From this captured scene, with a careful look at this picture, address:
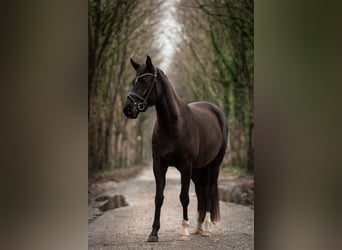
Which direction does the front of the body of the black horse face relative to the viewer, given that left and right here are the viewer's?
facing the viewer and to the left of the viewer
